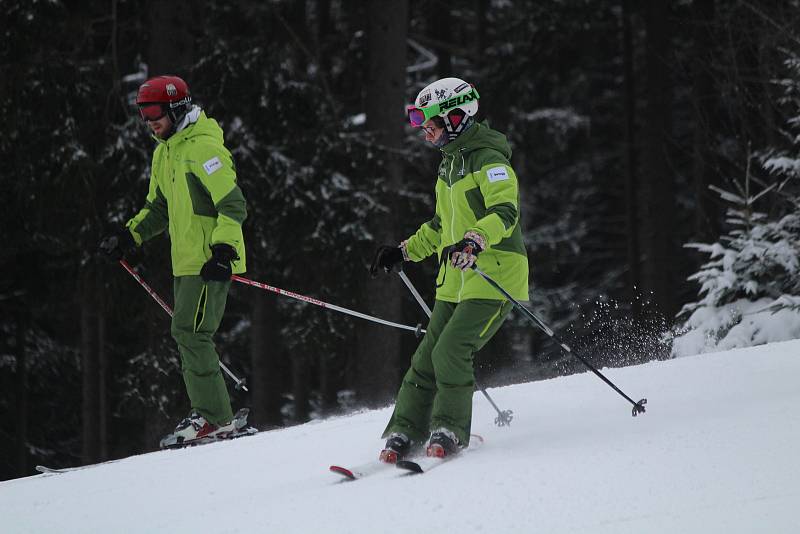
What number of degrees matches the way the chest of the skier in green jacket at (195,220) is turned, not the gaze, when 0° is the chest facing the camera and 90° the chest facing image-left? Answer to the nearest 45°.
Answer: approximately 45°

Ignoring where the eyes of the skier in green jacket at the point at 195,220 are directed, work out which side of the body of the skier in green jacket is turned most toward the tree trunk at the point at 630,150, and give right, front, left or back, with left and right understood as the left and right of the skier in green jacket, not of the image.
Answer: back

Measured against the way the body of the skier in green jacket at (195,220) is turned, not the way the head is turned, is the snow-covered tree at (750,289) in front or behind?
behind

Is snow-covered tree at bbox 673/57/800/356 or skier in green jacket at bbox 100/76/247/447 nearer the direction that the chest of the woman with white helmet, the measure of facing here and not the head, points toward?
the skier in green jacket

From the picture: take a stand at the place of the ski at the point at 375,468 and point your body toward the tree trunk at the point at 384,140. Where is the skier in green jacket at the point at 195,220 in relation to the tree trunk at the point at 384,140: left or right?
left

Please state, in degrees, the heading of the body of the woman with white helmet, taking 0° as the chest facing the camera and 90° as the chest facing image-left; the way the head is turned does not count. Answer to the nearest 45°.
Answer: approximately 45°
